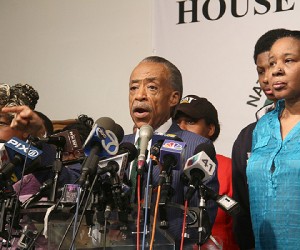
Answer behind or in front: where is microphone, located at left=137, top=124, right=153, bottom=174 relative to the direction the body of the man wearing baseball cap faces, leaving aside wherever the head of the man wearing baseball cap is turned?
in front

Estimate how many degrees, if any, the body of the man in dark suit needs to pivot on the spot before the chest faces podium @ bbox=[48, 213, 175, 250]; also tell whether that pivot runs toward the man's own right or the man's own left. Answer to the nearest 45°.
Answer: approximately 45° to the man's own left

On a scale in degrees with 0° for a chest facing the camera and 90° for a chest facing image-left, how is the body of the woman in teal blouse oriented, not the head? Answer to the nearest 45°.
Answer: approximately 45°

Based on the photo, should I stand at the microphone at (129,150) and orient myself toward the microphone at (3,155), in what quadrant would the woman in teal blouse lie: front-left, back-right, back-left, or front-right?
back-right

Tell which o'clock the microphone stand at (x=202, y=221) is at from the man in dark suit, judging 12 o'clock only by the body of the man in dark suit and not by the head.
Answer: The microphone stand is roughly at 10 o'clock from the man in dark suit.

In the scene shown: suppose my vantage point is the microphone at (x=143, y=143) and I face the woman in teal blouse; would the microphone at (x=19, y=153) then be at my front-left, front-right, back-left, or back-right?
back-left

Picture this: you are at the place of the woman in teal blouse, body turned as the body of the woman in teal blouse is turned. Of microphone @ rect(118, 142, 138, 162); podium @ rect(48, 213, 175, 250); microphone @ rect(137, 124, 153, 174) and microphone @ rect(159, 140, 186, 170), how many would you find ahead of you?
4

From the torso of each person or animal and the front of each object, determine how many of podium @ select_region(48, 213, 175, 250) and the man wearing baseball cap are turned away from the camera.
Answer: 0

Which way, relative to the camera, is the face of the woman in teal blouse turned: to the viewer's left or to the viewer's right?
to the viewer's left
